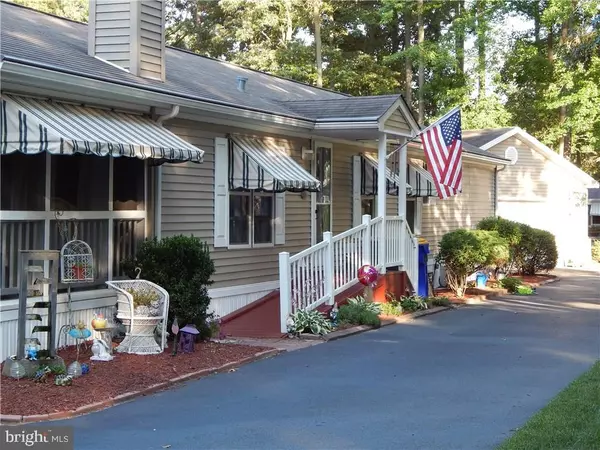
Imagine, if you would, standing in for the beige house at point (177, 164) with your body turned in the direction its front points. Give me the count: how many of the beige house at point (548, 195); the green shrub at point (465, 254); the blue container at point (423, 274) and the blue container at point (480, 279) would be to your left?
4

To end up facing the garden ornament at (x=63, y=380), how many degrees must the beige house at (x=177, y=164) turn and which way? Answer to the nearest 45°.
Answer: approximately 45° to its right

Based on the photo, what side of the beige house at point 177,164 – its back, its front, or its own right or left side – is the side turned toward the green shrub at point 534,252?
left

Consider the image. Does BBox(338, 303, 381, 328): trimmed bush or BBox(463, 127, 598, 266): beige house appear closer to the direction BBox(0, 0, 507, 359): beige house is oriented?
the trimmed bush

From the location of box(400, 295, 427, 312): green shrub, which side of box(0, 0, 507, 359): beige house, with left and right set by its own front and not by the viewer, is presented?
front

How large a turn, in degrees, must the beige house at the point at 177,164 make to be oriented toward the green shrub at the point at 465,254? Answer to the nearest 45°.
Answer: approximately 90° to its left

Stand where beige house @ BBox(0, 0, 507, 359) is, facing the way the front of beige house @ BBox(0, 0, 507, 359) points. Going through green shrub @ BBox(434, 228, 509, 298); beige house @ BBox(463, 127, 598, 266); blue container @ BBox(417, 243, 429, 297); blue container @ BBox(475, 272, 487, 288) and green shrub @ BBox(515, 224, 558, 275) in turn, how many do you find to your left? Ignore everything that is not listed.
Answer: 5
